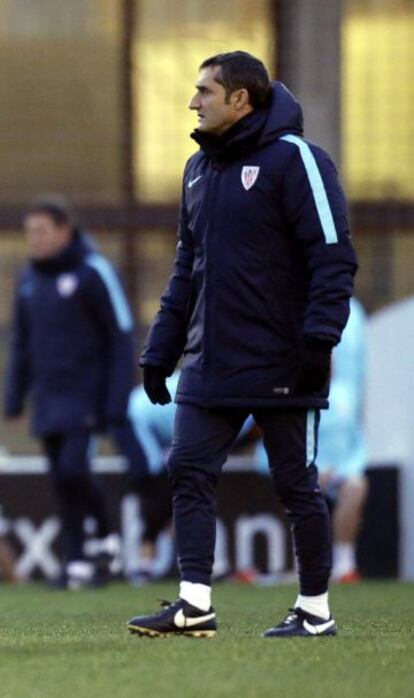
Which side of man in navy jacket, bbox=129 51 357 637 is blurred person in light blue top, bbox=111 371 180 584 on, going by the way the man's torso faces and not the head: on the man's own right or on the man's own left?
on the man's own right

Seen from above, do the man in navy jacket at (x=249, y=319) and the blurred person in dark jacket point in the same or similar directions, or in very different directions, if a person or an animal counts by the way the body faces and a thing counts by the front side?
same or similar directions

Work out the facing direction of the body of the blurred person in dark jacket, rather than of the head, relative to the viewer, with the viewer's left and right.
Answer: facing the viewer and to the left of the viewer

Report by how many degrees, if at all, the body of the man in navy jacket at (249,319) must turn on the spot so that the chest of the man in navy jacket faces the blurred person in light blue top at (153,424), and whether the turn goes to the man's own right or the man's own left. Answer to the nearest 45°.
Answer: approximately 135° to the man's own right

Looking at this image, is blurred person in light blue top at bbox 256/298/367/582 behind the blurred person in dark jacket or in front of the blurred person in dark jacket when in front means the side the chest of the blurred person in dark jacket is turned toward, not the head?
behind

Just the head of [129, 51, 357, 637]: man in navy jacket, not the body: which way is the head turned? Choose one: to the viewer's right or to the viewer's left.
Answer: to the viewer's left

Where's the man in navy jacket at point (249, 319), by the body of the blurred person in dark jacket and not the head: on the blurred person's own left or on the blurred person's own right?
on the blurred person's own left
